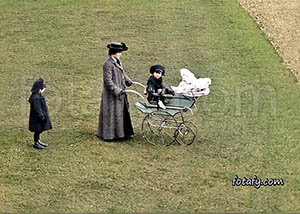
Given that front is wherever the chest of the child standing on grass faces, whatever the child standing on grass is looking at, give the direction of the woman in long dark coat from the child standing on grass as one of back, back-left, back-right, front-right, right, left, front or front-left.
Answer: front

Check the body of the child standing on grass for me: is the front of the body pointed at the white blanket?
yes

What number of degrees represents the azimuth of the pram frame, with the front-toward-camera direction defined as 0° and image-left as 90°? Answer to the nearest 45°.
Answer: approximately 270°

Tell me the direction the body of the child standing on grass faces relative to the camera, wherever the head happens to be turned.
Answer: to the viewer's right

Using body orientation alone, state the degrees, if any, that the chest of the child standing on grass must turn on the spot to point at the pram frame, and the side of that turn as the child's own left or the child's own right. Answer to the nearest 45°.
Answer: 0° — they already face it

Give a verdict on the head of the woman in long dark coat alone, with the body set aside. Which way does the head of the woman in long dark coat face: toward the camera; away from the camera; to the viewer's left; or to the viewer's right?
to the viewer's right

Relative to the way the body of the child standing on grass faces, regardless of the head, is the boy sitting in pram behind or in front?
in front

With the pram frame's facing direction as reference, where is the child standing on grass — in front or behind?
behind
